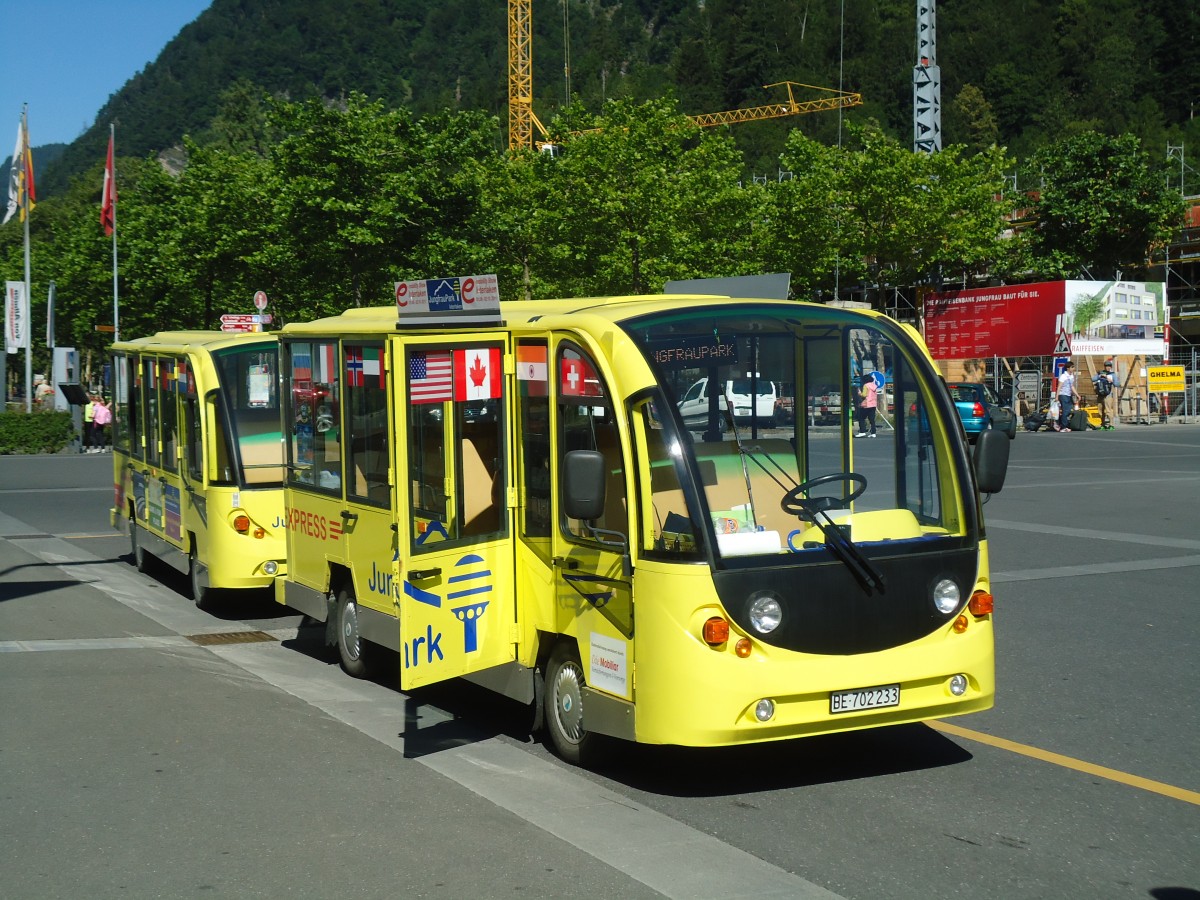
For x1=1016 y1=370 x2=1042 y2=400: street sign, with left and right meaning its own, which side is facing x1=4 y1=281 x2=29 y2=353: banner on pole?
right

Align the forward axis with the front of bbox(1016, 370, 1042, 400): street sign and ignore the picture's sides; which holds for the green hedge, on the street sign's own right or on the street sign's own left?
on the street sign's own right

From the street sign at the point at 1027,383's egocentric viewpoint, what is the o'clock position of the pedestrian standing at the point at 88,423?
The pedestrian standing is roughly at 2 o'clock from the street sign.

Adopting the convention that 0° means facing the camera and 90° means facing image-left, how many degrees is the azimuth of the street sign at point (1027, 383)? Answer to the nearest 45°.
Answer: approximately 0°

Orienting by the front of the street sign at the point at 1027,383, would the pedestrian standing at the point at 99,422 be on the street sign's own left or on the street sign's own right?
on the street sign's own right
